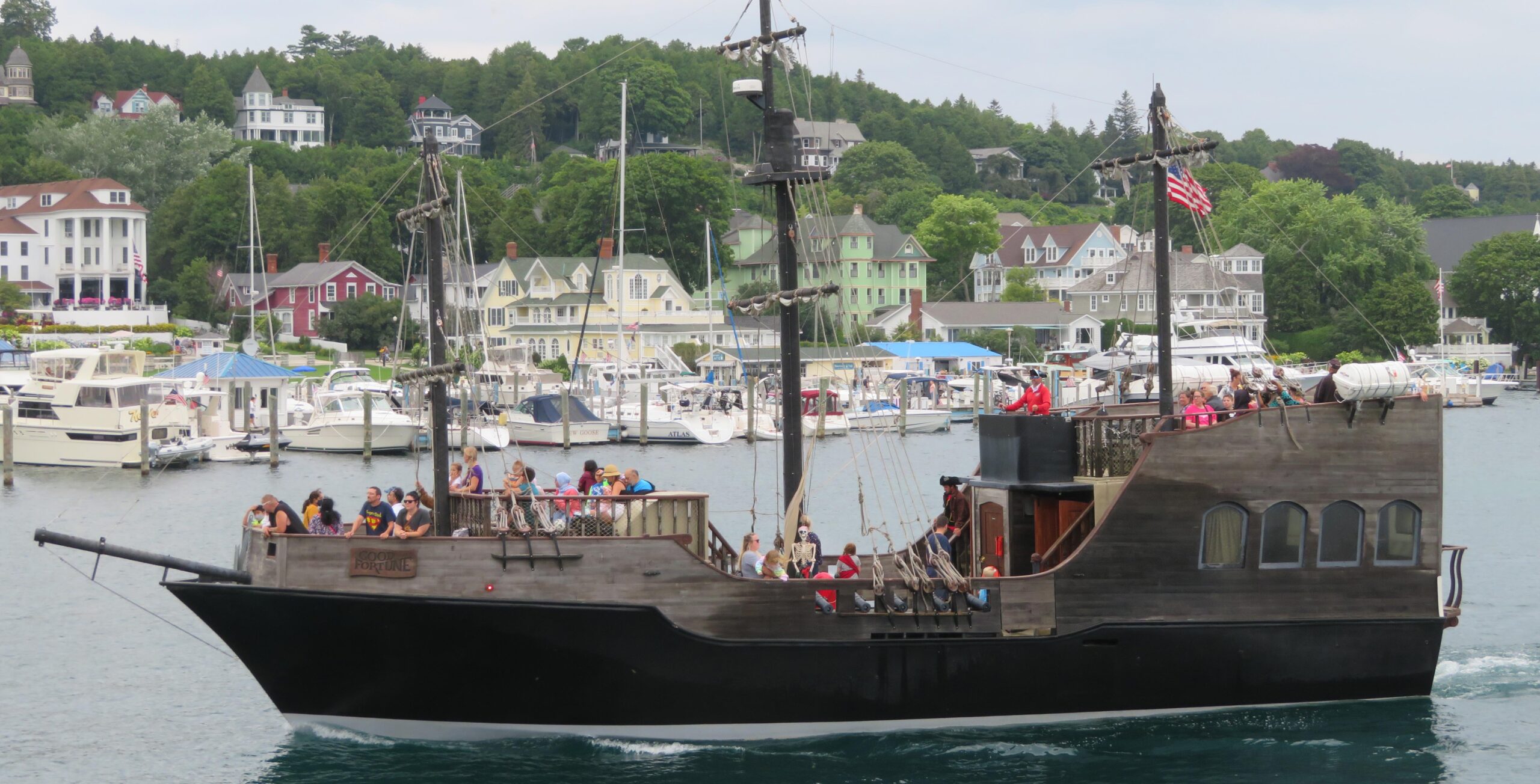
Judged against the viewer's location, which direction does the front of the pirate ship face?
facing to the left of the viewer

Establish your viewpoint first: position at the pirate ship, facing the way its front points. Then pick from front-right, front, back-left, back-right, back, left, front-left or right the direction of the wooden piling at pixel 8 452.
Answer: front-right

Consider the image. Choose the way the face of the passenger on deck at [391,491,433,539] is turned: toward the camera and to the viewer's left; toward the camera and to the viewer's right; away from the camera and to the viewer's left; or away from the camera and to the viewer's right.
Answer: toward the camera and to the viewer's left

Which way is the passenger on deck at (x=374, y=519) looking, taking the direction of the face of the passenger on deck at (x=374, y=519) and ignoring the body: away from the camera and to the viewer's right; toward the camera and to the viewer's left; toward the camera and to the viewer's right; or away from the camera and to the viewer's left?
toward the camera and to the viewer's left

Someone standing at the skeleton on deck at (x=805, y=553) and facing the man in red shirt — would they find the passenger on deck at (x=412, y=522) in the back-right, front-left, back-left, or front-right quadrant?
back-left
